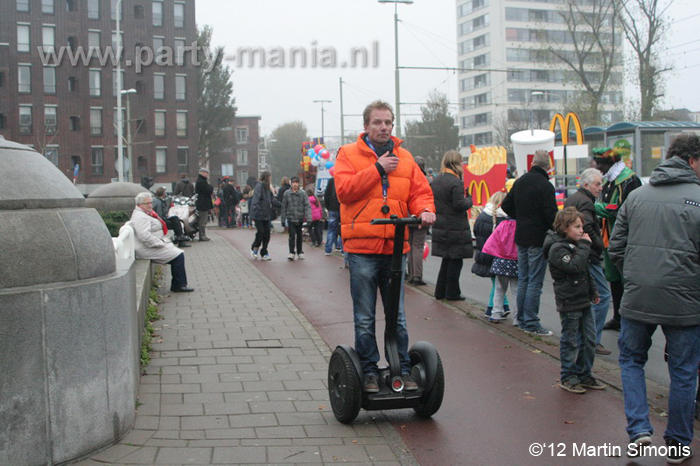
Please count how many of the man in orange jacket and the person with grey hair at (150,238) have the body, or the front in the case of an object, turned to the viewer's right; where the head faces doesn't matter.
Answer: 1

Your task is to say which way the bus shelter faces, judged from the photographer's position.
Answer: facing the viewer and to the left of the viewer

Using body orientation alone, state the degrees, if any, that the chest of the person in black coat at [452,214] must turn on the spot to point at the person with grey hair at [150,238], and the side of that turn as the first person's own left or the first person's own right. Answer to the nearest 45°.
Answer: approximately 135° to the first person's own left

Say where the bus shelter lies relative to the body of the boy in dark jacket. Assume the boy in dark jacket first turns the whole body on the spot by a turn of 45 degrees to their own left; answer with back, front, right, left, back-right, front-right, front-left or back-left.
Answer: left

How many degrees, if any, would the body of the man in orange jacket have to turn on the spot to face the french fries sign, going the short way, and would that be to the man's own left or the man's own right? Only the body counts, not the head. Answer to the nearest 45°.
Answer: approximately 180°

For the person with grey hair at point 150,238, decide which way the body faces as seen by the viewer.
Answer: to the viewer's right

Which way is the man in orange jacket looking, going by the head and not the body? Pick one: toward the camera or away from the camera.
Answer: toward the camera

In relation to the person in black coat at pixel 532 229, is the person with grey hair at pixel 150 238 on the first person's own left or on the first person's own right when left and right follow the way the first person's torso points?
on the first person's own left

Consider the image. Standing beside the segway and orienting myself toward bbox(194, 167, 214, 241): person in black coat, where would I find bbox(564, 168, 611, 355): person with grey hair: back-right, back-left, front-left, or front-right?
front-right

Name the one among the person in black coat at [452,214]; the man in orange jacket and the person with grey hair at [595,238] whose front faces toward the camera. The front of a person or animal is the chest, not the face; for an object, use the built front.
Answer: the man in orange jacket

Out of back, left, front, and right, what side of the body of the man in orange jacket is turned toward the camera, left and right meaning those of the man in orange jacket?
front

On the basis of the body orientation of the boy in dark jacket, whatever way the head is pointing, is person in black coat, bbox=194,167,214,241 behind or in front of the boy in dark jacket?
behind
